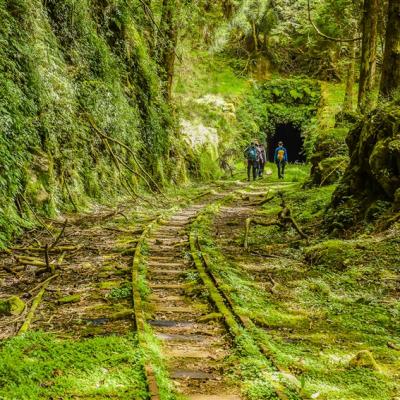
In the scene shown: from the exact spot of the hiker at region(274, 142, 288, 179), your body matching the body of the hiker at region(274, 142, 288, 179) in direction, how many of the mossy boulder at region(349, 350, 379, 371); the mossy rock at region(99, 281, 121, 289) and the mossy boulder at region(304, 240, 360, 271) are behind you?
3

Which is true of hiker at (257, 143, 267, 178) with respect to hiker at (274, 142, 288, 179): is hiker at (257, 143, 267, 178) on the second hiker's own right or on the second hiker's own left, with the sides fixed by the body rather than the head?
on the second hiker's own left

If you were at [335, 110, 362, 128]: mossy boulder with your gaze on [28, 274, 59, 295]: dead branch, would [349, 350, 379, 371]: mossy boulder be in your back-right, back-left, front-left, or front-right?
front-left

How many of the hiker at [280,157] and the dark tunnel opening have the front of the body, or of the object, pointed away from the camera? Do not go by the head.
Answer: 1

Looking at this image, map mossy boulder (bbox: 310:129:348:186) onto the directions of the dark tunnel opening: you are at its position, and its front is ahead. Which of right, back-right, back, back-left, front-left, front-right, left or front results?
front

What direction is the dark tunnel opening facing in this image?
toward the camera

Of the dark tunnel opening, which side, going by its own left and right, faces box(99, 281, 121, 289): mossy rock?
front

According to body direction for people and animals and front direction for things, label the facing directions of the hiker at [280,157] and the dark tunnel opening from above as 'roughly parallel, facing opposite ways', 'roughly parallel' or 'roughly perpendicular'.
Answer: roughly parallel, facing opposite ways

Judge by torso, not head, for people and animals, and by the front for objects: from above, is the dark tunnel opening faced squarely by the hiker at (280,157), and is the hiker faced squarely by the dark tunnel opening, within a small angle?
yes

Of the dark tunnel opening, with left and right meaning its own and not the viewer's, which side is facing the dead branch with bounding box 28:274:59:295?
front
